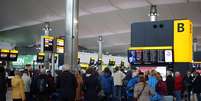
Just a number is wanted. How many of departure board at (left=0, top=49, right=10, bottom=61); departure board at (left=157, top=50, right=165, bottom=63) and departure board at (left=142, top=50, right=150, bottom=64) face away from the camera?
0

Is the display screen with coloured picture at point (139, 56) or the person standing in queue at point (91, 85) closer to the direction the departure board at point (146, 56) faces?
the person standing in queue

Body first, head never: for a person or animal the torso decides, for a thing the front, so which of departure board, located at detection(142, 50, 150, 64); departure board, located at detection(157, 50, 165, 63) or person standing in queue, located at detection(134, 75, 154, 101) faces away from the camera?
the person standing in queue

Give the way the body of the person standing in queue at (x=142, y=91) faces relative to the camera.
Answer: away from the camera

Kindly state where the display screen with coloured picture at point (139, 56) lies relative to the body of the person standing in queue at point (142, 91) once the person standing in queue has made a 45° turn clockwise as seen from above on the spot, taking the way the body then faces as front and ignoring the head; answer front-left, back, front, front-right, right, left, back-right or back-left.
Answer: front-left

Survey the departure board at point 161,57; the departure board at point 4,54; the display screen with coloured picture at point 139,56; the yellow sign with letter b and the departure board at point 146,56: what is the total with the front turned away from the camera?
0

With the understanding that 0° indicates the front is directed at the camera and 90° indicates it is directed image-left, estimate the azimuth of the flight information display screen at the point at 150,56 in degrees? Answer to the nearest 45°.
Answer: approximately 0°

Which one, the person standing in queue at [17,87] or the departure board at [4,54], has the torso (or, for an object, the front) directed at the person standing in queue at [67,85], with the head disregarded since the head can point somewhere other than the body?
the departure board

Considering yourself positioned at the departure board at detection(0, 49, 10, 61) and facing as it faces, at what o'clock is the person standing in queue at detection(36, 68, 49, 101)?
The person standing in queue is roughly at 12 o'clock from the departure board.

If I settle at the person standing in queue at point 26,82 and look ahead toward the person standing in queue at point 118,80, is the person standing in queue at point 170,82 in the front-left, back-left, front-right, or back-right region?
front-right

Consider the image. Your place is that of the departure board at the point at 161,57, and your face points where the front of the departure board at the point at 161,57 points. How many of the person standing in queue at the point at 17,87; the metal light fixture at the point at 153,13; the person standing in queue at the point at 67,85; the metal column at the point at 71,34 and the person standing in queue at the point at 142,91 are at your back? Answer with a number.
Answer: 1

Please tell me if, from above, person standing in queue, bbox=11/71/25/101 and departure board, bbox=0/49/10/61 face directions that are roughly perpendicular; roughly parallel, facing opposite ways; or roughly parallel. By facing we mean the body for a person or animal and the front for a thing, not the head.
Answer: roughly parallel, facing opposite ways

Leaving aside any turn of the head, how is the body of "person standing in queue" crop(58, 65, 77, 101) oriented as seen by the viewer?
away from the camera

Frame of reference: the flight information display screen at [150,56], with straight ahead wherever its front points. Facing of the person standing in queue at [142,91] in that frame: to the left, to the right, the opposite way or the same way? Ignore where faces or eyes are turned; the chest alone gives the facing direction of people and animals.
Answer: the opposite way

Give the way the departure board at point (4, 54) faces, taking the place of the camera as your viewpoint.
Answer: facing the viewer

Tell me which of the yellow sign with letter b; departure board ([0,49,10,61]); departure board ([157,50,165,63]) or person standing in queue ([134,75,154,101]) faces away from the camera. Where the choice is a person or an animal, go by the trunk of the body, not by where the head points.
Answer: the person standing in queue

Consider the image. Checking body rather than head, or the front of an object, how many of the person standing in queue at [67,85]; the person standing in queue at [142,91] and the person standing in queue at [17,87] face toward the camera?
0

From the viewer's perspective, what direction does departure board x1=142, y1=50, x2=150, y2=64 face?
toward the camera
